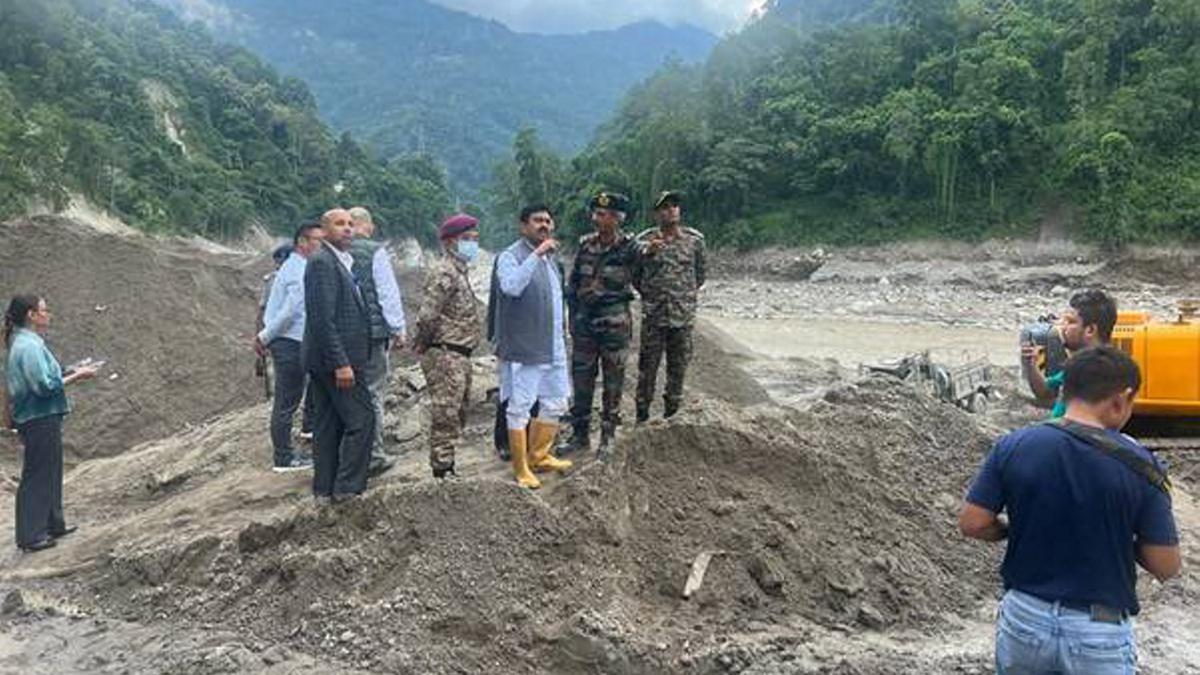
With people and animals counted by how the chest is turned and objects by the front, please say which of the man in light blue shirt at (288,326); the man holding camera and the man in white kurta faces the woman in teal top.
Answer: the man holding camera

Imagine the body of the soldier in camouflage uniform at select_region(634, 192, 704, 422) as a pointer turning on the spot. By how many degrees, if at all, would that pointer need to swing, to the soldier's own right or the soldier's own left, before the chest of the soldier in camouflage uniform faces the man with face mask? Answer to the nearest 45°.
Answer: approximately 45° to the soldier's own right

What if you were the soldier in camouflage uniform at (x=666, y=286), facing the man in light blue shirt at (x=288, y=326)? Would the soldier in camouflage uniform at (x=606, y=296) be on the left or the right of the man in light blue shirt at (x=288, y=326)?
left

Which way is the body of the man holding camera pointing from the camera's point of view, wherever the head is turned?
to the viewer's left

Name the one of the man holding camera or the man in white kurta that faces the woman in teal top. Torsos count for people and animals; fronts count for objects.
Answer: the man holding camera

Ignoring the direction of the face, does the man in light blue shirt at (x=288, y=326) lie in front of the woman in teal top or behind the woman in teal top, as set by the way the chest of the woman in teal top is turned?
in front

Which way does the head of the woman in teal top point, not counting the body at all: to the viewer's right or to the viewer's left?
to the viewer's right

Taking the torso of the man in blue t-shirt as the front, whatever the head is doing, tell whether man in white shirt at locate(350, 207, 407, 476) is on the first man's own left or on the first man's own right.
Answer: on the first man's own left

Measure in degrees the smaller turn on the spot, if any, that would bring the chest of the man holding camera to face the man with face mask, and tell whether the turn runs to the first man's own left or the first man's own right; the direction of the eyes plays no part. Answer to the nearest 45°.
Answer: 0° — they already face them

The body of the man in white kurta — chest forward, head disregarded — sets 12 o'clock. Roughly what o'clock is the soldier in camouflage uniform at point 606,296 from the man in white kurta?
The soldier in camouflage uniform is roughly at 9 o'clock from the man in white kurta.

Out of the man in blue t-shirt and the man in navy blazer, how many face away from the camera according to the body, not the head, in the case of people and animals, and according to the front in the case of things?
1

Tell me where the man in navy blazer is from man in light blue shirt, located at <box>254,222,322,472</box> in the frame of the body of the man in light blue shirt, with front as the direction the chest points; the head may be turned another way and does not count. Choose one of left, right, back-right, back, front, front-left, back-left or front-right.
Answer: right

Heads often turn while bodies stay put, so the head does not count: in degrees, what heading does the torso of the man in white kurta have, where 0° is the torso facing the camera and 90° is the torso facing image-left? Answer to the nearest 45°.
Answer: approximately 315°

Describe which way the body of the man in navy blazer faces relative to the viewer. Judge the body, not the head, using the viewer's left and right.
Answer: facing the viewer and to the right of the viewer

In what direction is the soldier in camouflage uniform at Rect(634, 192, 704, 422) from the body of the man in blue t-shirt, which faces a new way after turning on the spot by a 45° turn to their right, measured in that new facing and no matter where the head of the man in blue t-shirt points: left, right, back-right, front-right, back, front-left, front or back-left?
left
